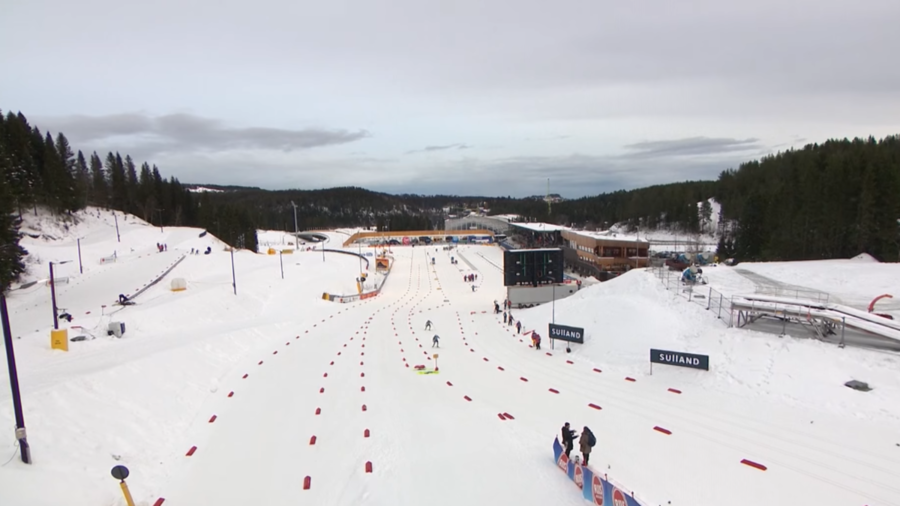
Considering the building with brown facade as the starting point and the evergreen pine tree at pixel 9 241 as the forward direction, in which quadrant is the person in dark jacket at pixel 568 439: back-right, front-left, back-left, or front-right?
front-left

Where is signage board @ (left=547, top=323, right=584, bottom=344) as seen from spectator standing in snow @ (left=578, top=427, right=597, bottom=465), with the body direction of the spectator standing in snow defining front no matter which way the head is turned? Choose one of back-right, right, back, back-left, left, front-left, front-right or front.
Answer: front-right

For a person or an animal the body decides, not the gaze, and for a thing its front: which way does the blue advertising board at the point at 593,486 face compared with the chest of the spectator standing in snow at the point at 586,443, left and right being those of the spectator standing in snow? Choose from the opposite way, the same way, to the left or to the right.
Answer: to the left

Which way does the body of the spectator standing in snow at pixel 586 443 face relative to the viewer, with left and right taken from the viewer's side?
facing away from the viewer and to the left of the viewer

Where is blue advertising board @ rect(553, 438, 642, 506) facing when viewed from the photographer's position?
facing the viewer and to the left of the viewer

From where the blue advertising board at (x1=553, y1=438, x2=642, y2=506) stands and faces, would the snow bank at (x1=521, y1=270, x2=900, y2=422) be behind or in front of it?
behind

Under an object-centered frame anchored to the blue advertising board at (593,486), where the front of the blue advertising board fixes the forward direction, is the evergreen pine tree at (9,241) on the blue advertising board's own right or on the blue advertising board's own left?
on the blue advertising board's own right

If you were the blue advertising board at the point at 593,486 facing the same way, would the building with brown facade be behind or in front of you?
behind

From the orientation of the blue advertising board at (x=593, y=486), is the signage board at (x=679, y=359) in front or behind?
behind

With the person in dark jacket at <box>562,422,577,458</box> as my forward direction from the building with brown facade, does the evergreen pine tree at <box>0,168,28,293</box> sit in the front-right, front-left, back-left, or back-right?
front-right

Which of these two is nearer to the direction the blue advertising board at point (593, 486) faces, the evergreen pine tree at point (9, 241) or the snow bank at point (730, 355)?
the evergreen pine tree

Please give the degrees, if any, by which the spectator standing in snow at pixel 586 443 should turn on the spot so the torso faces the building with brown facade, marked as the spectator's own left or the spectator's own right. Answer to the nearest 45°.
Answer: approximately 45° to the spectator's own right

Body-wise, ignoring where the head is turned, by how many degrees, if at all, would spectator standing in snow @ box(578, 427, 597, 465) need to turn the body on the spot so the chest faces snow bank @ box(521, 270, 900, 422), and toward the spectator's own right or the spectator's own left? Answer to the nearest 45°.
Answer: approximately 90° to the spectator's own right
